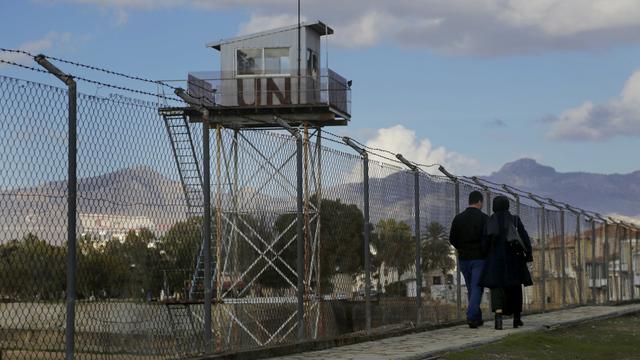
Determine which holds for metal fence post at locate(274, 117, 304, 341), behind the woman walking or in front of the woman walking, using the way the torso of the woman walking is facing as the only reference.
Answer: behind

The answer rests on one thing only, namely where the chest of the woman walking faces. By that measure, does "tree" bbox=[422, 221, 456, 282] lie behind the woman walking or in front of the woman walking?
in front

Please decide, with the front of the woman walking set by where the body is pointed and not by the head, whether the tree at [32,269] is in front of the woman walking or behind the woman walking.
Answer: behind

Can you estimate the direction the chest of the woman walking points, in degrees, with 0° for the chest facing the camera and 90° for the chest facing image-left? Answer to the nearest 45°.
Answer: approximately 180°
